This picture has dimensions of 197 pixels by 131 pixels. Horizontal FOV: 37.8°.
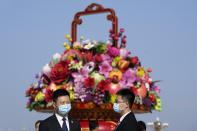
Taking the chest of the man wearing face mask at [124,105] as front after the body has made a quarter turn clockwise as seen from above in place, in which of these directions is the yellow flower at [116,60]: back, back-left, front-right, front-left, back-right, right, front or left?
front

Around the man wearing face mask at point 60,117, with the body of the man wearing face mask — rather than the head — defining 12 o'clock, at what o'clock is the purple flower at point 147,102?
The purple flower is roughly at 7 o'clock from the man wearing face mask.

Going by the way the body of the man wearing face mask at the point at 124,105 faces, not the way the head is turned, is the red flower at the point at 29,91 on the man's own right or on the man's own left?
on the man's own right

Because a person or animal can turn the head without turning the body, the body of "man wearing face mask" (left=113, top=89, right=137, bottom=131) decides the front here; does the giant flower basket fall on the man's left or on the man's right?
on the man's right

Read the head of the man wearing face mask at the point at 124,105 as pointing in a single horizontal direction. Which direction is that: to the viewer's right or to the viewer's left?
to the viewer's left

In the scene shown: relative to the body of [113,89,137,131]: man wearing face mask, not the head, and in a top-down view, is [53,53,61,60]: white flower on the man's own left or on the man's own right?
on the man's own right

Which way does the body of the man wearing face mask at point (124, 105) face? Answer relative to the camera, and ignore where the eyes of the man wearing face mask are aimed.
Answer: to the viewer's left

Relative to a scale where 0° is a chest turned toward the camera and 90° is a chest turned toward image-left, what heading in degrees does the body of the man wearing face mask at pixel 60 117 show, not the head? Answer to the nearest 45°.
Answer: approximately 315°

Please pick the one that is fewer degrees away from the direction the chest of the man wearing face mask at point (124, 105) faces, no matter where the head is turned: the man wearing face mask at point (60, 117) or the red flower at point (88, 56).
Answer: the man wearing face mask

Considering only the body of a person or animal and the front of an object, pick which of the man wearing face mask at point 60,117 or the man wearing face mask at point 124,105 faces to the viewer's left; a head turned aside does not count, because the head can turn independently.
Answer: the man wearing face mask at point 124,105

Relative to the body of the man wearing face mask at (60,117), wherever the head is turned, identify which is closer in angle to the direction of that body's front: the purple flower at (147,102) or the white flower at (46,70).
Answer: the purple flower
